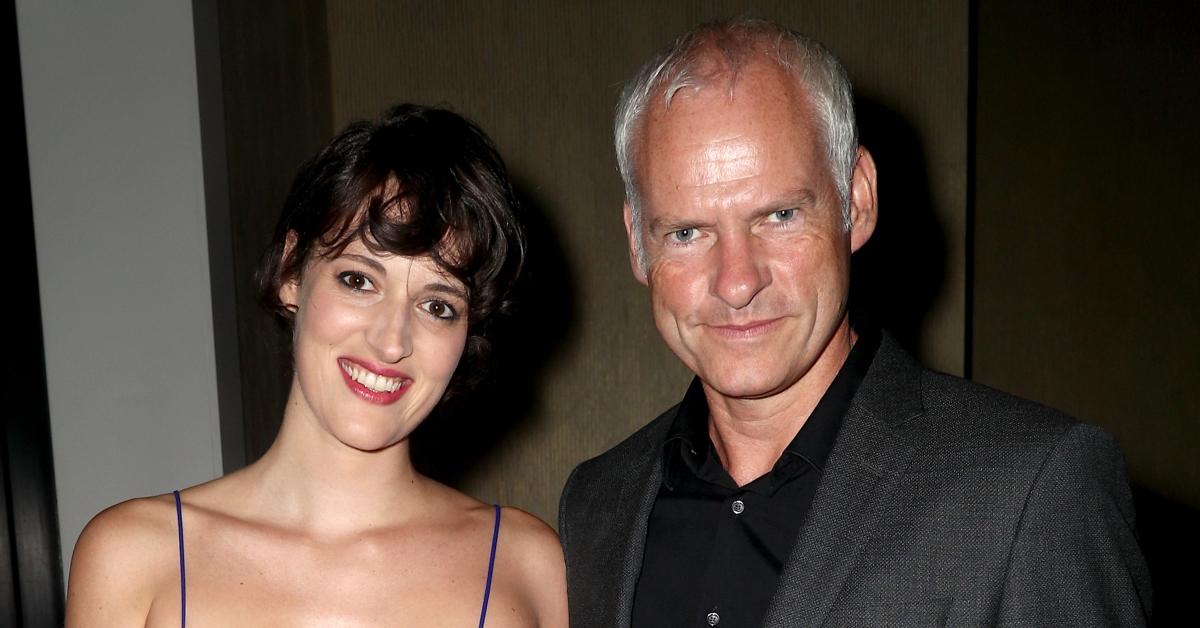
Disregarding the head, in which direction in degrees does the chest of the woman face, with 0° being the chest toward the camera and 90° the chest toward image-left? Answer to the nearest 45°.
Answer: approximately 0°
